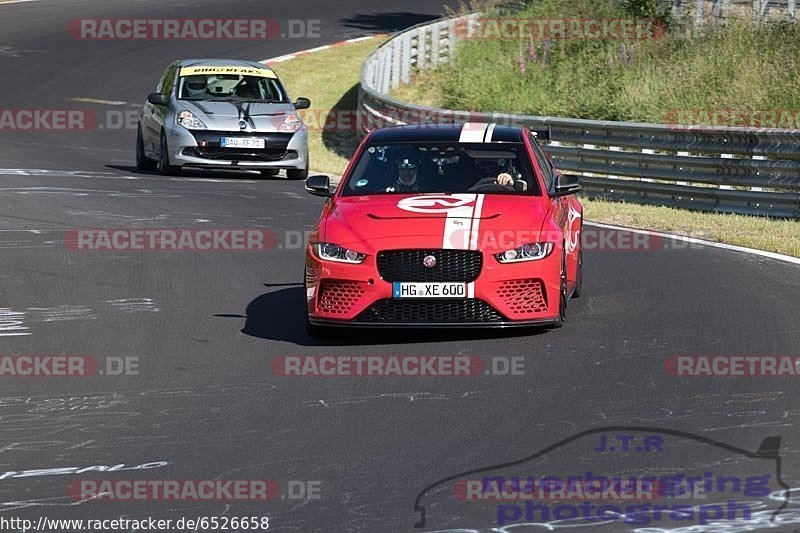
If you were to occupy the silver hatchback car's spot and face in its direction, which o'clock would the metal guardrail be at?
The metal guardrail is roughly at 10 o'clock from the silver hatchback car.

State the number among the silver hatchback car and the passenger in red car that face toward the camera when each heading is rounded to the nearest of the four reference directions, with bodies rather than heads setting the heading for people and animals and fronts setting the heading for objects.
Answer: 2

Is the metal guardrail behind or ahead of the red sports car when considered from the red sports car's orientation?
behind

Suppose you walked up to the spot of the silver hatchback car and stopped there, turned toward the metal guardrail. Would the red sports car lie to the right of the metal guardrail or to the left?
right

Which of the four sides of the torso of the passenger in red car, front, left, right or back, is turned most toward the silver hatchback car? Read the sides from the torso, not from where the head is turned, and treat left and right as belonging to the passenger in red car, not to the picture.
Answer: back

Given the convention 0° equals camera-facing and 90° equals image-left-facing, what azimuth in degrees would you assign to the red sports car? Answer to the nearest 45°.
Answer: approximately 0°

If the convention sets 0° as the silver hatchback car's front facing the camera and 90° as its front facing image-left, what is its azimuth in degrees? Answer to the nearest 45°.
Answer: approximately 0°

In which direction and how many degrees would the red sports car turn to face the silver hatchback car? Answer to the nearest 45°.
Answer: approximately 180°

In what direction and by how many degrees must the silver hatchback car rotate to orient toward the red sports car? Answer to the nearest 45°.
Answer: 0° — it already faces it
